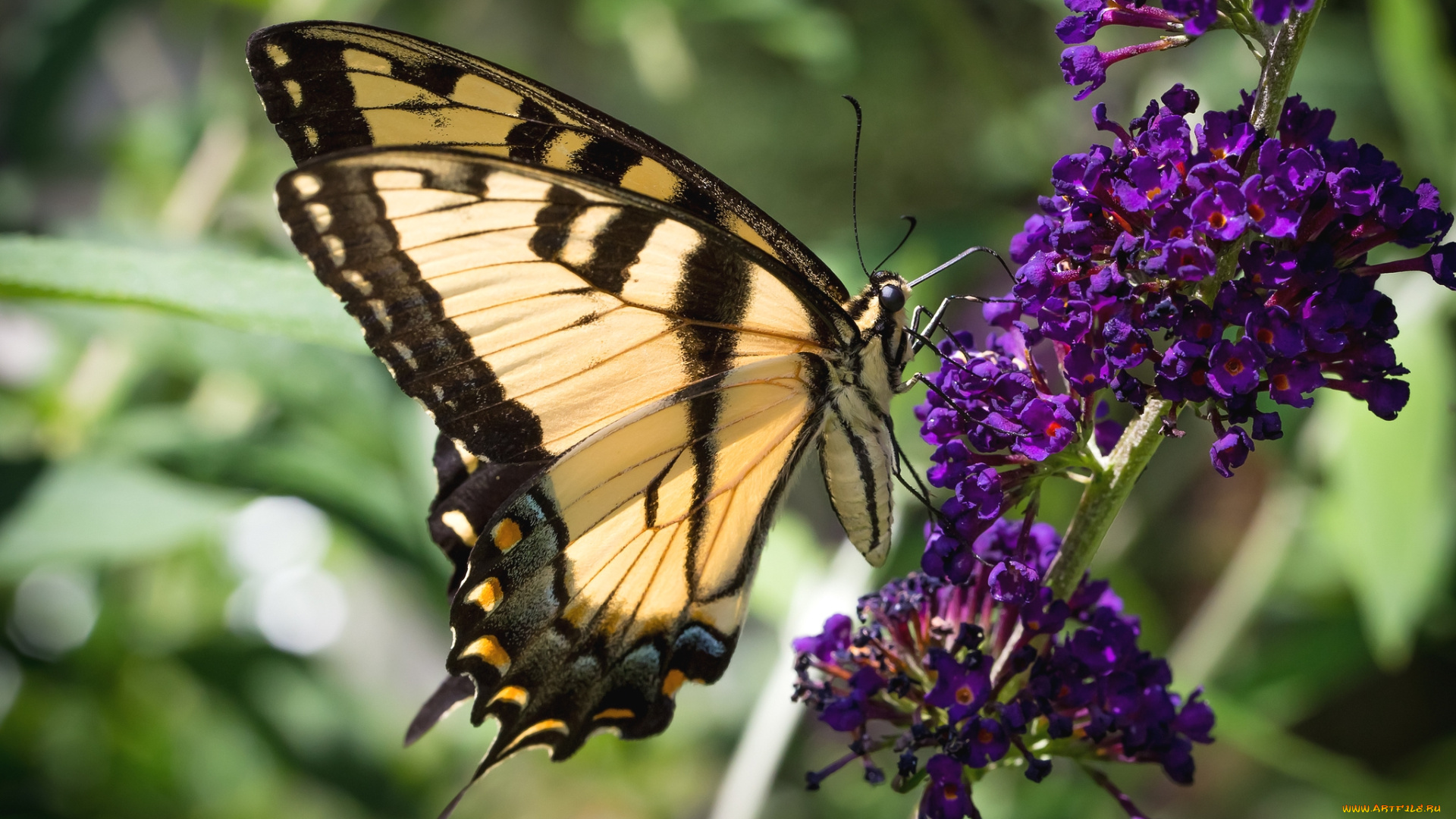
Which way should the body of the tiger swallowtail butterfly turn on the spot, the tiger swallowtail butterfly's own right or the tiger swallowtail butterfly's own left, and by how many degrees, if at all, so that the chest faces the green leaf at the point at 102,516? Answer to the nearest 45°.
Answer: approximately 135° to the tiger swallowtail butterfly's own left

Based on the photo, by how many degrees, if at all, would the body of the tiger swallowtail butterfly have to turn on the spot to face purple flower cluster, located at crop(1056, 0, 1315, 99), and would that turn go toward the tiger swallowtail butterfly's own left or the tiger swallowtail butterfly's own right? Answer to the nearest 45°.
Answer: approximately 45° to the tiger swallowtail butterfly's own right

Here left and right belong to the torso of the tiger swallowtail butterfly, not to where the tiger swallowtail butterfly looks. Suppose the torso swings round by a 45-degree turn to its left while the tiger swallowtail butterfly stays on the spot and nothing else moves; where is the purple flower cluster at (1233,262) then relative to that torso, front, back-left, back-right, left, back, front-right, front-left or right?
right

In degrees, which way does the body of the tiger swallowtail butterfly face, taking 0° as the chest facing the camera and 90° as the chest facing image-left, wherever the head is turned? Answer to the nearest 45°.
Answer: approximately 270°

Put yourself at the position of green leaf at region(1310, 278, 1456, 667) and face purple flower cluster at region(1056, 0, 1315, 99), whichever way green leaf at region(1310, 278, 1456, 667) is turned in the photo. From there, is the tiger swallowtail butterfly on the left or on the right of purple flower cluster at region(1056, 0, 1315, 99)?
right
